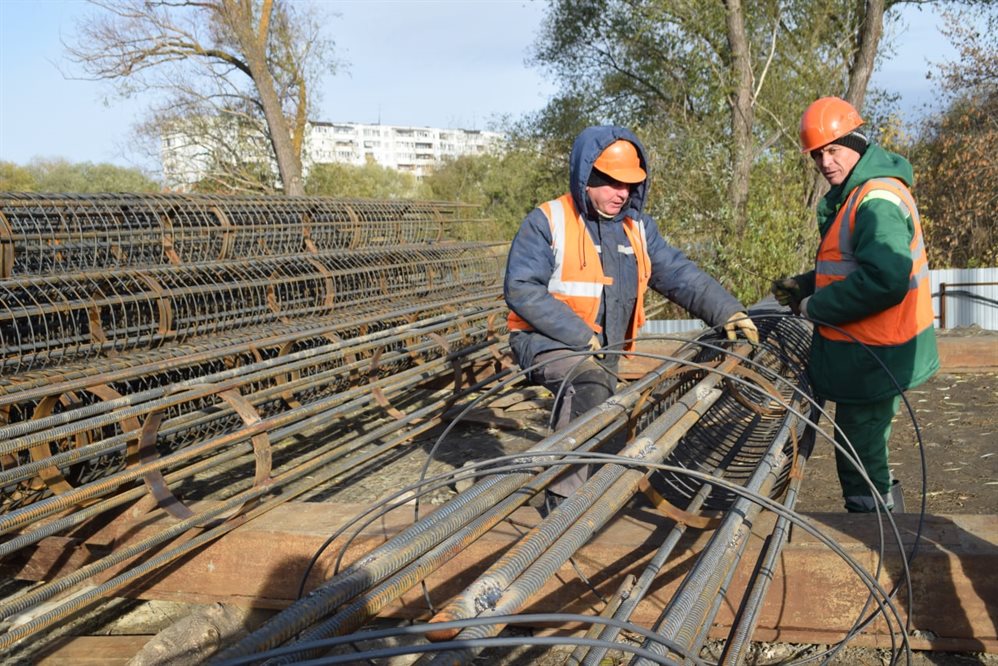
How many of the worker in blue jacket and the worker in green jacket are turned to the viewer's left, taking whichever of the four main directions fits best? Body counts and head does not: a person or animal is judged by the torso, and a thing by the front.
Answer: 1

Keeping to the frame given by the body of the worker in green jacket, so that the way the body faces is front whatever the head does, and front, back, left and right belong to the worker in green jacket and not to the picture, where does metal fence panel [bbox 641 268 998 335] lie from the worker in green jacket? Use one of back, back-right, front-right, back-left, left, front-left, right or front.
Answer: right

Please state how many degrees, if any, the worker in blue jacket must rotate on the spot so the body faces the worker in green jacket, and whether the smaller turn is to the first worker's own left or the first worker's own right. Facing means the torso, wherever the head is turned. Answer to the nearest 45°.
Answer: approximately 45° to the first worker's own left

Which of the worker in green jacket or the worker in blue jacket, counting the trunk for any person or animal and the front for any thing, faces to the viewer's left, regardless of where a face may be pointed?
the worker in green jacket

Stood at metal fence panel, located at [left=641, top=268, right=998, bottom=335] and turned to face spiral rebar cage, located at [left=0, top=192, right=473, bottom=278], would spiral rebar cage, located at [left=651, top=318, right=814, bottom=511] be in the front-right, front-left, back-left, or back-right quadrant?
front-left

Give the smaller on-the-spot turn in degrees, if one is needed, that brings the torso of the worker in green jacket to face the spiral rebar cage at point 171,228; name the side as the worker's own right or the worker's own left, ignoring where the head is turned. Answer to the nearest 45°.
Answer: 0° — they already face it

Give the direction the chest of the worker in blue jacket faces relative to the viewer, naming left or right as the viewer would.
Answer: facing the viewer and to the right of the viewer

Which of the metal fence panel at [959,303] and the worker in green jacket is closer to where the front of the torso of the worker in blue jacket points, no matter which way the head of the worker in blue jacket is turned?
the worker in green jacket

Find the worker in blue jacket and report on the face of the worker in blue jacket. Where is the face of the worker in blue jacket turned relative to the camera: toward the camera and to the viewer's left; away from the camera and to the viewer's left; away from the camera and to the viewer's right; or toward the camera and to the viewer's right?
toward the camera and to the viewer's right

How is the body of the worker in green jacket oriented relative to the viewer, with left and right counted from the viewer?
facing to the left of the viewer

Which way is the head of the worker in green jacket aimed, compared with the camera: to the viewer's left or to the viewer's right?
to the viewer's left
